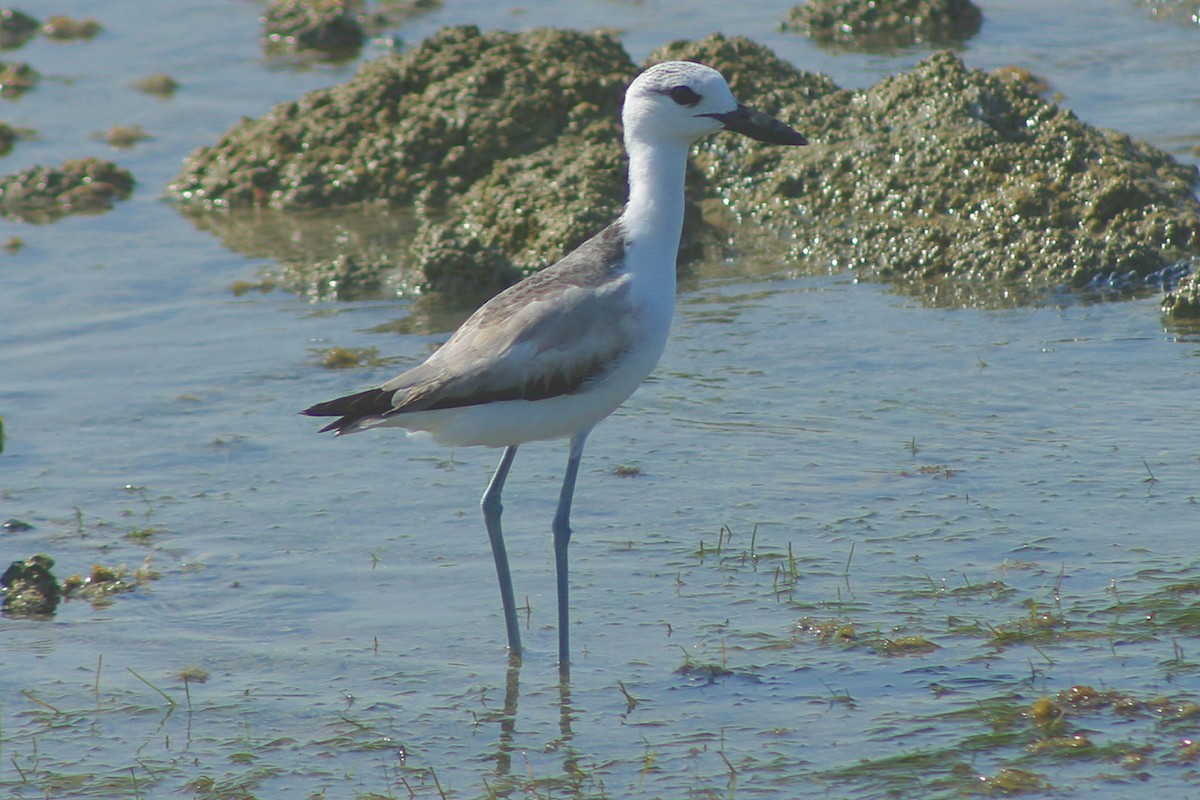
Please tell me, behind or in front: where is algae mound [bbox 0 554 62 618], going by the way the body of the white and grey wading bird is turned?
behind

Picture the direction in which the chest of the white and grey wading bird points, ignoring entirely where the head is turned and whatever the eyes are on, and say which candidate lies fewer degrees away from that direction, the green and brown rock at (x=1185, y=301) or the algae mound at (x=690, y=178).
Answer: the green and brown rock

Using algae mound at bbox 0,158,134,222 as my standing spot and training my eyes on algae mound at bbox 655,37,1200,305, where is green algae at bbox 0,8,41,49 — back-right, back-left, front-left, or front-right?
back-left

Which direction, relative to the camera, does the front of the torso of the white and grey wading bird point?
to the viewer's right

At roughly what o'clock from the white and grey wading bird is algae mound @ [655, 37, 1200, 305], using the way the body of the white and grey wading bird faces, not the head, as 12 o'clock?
The algae mound is roughly at 10 o'clock from the white and grey wading bird.

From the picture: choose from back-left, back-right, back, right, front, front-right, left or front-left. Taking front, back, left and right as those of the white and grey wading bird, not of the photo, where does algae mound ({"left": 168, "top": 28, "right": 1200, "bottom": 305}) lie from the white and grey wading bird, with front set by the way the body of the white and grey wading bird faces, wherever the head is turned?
left

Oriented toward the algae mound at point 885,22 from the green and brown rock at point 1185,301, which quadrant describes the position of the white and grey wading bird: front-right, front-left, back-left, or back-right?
back-left

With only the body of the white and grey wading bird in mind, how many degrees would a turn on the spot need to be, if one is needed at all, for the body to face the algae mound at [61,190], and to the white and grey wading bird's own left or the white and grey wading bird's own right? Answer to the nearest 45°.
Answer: approximately 135° to the white and grey wading bird's own left

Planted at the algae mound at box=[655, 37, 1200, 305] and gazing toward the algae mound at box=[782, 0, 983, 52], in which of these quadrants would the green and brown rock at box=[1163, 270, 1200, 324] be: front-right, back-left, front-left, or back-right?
back-right

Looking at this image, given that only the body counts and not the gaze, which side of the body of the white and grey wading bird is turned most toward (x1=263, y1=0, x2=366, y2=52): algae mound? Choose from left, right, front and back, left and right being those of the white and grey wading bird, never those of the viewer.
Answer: left

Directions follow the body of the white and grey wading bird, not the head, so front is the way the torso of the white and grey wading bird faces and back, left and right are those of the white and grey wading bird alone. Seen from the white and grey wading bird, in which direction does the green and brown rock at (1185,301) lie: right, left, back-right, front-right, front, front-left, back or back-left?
front-left

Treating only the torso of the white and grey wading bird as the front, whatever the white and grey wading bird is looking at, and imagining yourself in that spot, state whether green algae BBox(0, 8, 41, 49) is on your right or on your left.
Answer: on your left

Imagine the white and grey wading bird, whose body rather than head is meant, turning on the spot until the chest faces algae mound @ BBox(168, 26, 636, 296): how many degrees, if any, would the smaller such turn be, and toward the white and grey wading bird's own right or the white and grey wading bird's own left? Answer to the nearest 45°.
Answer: approximately 90° to the white and grey wading bird's own left
